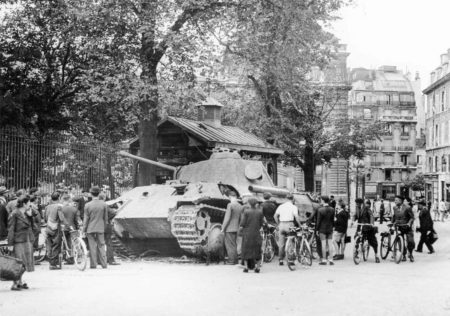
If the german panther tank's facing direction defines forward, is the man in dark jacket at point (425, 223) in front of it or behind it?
behind

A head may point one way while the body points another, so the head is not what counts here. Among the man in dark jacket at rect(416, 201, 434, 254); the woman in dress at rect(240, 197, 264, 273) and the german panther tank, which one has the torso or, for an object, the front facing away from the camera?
the woman in dress

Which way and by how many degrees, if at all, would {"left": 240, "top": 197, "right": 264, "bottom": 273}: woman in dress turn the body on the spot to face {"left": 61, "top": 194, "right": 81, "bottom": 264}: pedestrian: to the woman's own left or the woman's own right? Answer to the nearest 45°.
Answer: approximately 90° to the woman's own left

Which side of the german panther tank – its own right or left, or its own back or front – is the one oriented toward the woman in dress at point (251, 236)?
left

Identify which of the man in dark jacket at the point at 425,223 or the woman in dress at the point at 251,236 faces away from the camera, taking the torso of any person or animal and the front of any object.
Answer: the woman in dress

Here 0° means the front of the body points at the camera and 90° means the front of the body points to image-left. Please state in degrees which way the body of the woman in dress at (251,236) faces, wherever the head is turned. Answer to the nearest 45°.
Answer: approximately 180°
